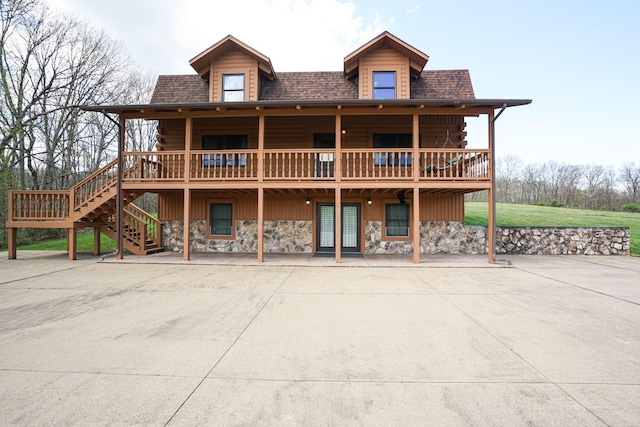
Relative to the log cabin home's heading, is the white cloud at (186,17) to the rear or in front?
to the rear

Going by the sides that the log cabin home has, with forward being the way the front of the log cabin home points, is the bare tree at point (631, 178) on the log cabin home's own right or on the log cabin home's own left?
on the log cabin home's own left

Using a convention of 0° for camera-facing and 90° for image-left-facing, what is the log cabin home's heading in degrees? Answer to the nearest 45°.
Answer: approximately 0°

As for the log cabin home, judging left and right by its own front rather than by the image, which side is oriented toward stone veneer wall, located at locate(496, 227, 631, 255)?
left
